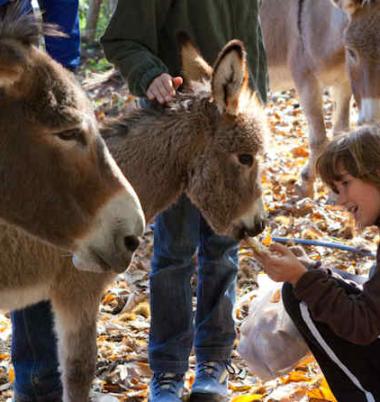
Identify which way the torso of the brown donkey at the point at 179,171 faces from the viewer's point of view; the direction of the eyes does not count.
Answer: to the viewer's right

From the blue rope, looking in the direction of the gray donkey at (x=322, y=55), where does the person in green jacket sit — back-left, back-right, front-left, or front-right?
back-left

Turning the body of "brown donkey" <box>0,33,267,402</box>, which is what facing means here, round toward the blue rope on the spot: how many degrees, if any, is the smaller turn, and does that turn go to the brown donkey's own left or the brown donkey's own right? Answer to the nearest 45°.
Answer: approximately 45° to the brown donkey's own left

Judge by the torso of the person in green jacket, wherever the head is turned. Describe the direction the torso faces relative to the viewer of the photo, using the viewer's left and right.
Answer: facing the viewer

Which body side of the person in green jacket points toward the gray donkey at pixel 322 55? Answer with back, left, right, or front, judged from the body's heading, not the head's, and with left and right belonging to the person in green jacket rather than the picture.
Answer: back

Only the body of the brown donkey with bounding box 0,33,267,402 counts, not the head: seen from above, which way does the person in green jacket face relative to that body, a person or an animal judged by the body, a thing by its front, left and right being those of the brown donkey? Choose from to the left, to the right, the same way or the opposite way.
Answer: to the right

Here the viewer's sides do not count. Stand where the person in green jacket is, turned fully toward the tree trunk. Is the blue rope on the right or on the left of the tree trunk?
right

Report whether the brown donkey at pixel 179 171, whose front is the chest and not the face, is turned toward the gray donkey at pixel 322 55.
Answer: no

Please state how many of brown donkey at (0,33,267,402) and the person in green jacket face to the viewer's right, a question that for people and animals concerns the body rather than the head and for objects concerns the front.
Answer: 1

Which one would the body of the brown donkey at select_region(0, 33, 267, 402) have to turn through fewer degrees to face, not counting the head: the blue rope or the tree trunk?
the blue rope

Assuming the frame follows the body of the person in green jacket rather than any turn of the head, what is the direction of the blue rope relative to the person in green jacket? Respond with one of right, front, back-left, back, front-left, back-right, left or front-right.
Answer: back-left
